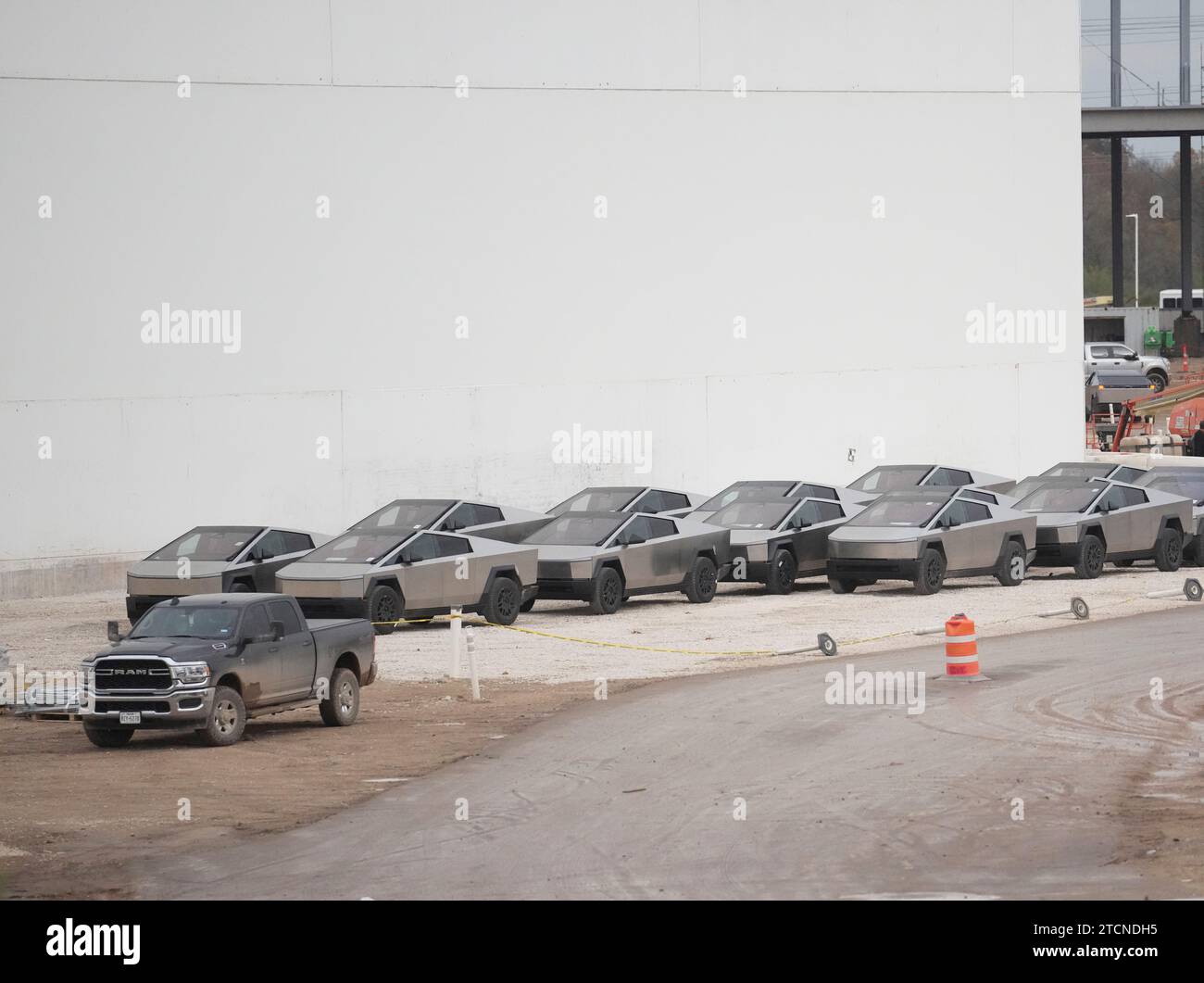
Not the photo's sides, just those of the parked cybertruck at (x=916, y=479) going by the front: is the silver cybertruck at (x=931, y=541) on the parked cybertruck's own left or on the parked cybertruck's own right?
on the parked cybertruck's own left

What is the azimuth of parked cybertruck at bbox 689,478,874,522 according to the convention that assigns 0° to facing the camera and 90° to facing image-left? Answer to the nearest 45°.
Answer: approximately 45°

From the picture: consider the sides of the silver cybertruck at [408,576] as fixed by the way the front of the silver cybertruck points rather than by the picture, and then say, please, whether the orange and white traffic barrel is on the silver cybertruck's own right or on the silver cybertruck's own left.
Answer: on the silver cybertruck's own left

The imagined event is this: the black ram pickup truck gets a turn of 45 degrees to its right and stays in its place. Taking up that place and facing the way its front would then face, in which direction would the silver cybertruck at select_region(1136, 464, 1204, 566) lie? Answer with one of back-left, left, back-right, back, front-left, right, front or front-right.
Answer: back-right

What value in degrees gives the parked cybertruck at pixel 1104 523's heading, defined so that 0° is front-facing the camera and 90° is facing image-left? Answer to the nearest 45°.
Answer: approximately 45°

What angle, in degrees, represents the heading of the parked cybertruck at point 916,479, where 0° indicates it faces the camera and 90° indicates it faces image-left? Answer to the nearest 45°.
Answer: approximately 45°

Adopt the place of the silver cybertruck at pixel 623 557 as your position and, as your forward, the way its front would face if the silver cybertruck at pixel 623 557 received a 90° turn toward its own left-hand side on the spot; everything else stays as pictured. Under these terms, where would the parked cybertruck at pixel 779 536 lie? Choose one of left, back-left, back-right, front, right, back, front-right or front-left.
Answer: left

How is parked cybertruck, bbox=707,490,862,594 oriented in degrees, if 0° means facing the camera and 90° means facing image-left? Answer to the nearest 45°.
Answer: approximately 45°

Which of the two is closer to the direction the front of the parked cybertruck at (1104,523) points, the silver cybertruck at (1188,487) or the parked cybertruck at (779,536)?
the parked cybertruck

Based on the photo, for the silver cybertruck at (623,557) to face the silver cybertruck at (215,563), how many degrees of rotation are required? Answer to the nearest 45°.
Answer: approximately 45° to its right
